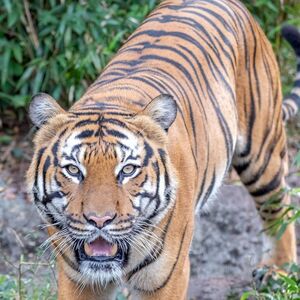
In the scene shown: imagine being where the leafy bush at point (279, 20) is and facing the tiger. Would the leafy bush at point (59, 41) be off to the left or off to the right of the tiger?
right

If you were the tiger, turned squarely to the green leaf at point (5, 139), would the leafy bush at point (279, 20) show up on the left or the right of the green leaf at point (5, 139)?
right

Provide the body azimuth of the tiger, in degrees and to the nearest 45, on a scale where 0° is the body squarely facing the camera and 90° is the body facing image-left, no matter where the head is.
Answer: approximately 45°

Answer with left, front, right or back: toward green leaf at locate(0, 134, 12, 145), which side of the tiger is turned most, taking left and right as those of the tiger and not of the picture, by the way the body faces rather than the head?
right

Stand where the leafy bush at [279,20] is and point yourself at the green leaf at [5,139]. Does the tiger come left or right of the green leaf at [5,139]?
left

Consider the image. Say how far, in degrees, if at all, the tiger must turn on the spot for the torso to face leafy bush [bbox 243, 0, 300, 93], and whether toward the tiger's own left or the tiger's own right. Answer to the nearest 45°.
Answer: approximately 135° to the tiger's own right
